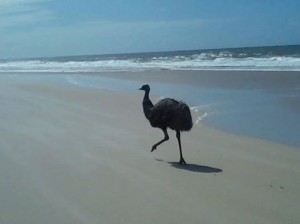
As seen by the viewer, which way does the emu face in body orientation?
to the viewer's left
